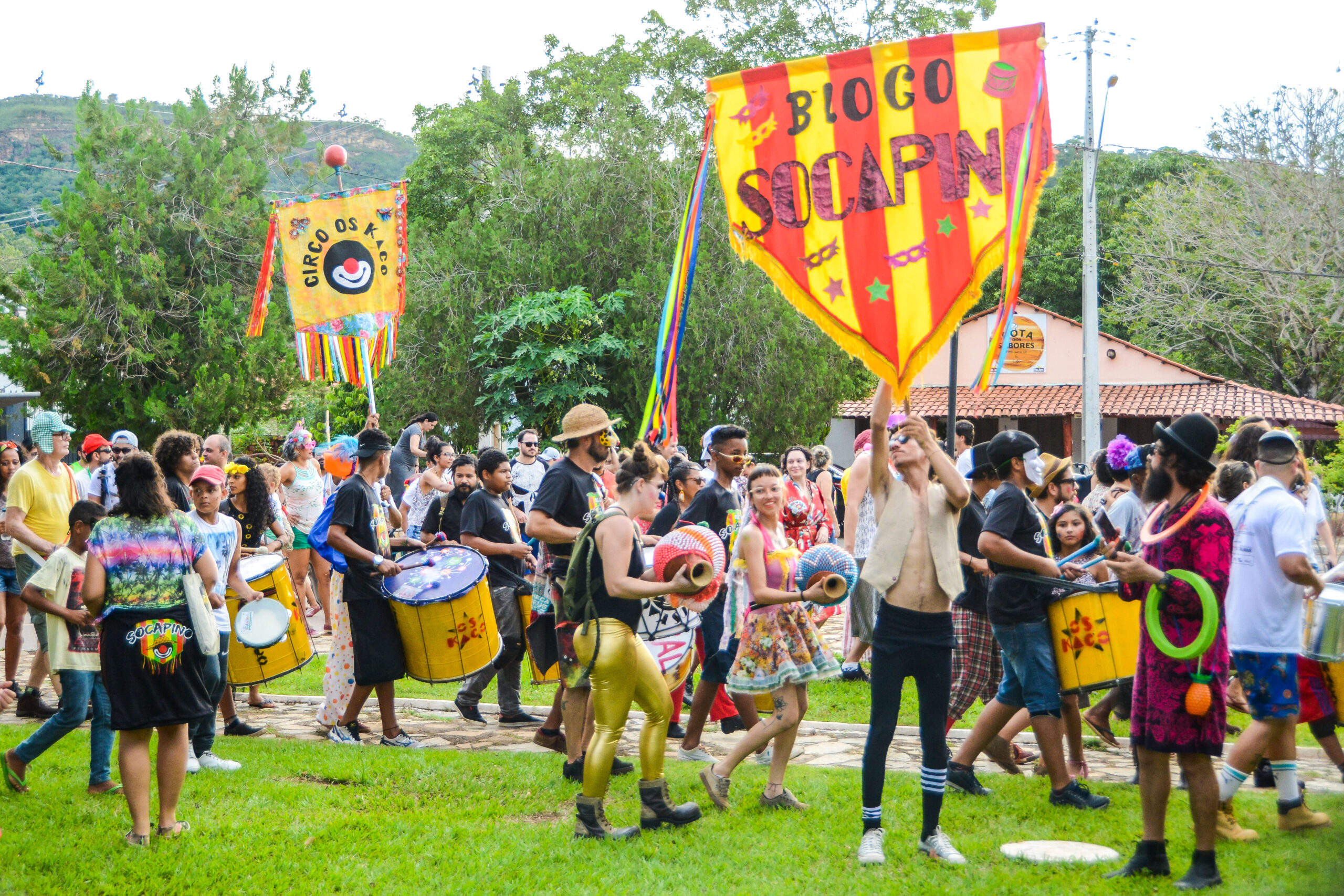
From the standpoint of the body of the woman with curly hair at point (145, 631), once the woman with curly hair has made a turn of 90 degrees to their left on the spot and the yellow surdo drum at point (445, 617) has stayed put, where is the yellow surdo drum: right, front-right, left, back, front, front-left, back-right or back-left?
back-right

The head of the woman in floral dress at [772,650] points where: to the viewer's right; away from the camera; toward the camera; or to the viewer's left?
toward the camera

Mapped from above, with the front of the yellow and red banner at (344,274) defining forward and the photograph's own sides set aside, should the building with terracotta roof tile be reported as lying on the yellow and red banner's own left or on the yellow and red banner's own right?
on the yellow and red banner's own left

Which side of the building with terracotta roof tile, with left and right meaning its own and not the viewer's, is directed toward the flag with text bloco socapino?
front

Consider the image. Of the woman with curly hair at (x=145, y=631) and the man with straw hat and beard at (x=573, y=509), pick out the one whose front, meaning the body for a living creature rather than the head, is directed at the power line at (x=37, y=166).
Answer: the woman with curly hair

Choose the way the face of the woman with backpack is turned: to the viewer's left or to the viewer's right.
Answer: to the viewer's right

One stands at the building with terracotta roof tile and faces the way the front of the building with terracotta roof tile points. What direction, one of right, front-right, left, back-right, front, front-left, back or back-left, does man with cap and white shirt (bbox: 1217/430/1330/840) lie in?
front

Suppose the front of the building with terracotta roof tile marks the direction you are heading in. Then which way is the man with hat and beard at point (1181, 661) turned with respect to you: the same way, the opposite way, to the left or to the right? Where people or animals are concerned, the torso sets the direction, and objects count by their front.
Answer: to the right

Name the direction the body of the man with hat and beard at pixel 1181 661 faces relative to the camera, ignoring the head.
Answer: to the viewer's left

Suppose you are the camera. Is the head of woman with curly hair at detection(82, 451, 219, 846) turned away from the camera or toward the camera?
away from the camera

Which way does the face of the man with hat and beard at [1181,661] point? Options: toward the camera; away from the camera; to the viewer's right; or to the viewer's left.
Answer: to the viewer's left

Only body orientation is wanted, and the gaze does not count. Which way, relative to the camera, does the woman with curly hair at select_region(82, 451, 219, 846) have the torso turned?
away from the camera

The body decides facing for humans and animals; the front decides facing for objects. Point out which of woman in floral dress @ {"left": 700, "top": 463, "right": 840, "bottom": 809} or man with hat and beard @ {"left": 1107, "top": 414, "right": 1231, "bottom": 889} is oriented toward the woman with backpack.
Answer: the man with hat and beard

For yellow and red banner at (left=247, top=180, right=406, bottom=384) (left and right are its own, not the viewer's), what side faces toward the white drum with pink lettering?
front

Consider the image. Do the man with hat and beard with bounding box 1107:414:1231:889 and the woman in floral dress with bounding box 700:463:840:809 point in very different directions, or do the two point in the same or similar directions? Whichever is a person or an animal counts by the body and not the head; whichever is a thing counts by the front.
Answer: very different directions

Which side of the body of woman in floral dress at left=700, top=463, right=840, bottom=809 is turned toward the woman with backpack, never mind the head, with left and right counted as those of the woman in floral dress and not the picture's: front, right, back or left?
right

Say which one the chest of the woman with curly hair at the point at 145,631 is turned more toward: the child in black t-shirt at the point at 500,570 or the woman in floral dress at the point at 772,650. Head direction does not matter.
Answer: the child in black t-shirt
